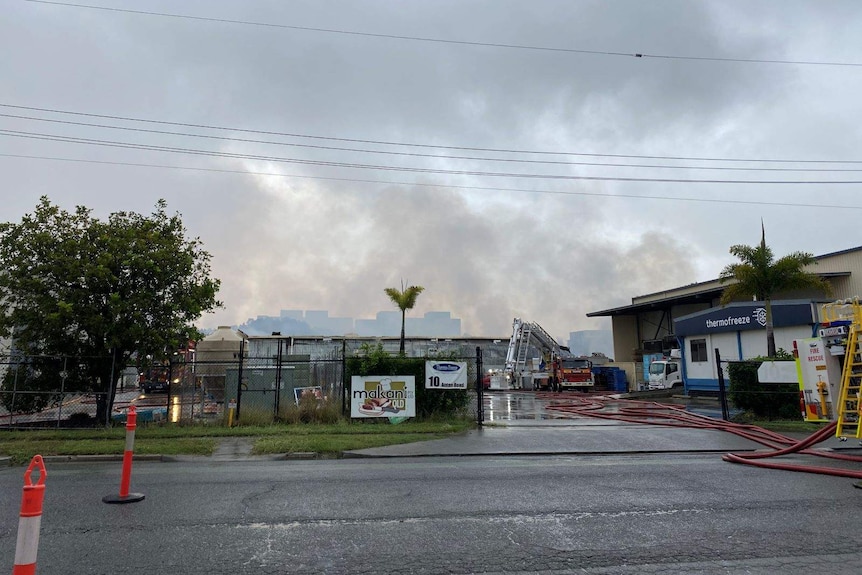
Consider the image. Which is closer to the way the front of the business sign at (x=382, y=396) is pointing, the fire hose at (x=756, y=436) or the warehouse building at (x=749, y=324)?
the fire hose

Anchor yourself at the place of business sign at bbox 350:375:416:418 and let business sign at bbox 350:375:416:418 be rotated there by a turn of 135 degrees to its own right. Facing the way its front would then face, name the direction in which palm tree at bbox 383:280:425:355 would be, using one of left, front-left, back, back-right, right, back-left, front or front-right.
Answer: front-right

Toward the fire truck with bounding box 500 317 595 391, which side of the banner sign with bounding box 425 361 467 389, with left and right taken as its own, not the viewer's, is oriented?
back

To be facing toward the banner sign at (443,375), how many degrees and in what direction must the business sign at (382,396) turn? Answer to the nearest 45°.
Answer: approximately 90° to its left

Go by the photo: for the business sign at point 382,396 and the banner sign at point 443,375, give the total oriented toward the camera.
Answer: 2

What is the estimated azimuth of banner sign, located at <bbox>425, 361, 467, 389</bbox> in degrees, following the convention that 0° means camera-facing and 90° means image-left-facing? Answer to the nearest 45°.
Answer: approximately 0°

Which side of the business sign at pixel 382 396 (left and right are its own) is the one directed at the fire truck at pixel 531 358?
back

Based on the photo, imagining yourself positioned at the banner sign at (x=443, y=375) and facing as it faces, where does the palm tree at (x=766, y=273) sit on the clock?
The palm tree is roughly at 8 o'clock from the banner sign.

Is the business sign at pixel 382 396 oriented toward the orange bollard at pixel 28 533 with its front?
yes

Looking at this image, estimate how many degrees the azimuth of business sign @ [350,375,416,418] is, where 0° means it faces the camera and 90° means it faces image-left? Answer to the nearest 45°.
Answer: approximately 0°

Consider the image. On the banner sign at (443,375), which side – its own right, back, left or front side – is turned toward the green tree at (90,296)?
right

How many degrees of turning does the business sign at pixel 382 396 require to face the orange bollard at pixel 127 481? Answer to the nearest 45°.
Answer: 0° — it already faces it
